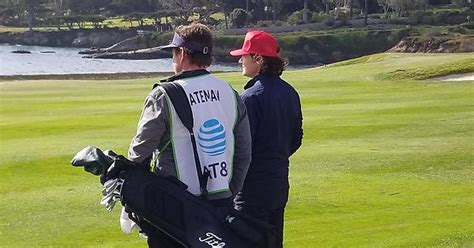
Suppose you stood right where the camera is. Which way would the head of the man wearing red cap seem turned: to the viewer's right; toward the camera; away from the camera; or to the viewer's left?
to the viewer's left

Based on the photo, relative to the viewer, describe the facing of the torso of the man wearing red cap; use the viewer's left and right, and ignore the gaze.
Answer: facing away from the viewer and to the left of the viewer
